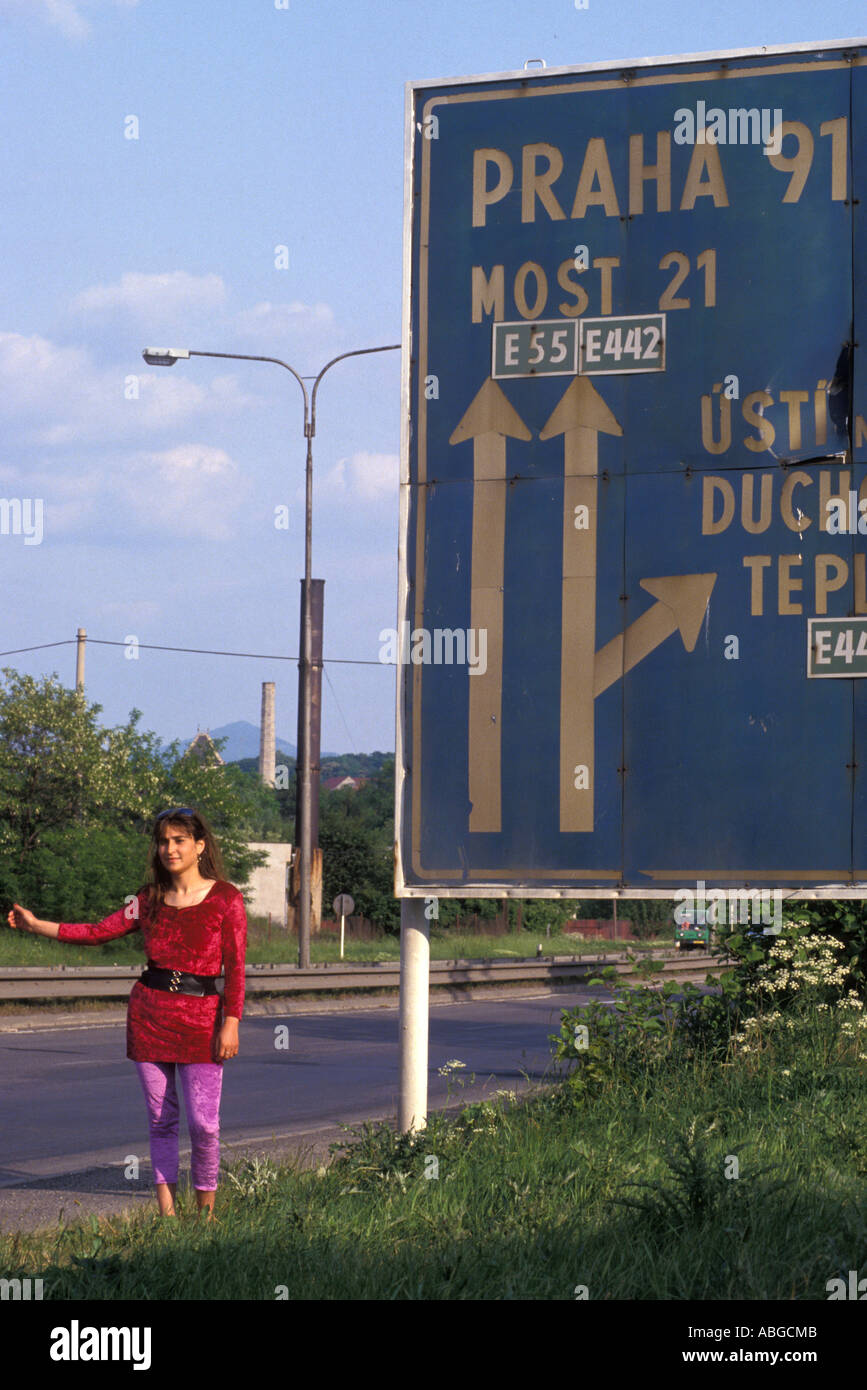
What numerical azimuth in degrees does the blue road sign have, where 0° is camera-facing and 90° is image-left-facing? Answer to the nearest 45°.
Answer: approximately 0°

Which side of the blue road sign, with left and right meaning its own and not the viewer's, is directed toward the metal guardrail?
back

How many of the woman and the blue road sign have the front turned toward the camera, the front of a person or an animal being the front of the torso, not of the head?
2

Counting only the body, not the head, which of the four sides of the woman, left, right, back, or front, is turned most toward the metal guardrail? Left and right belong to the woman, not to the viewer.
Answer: back

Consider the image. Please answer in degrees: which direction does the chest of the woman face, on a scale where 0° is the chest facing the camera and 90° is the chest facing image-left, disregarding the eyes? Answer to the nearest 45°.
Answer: approximately 0°

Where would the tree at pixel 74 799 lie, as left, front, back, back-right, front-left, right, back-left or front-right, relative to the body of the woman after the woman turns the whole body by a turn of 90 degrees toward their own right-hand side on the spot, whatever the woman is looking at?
right

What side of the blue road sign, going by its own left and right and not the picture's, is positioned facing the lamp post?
back
